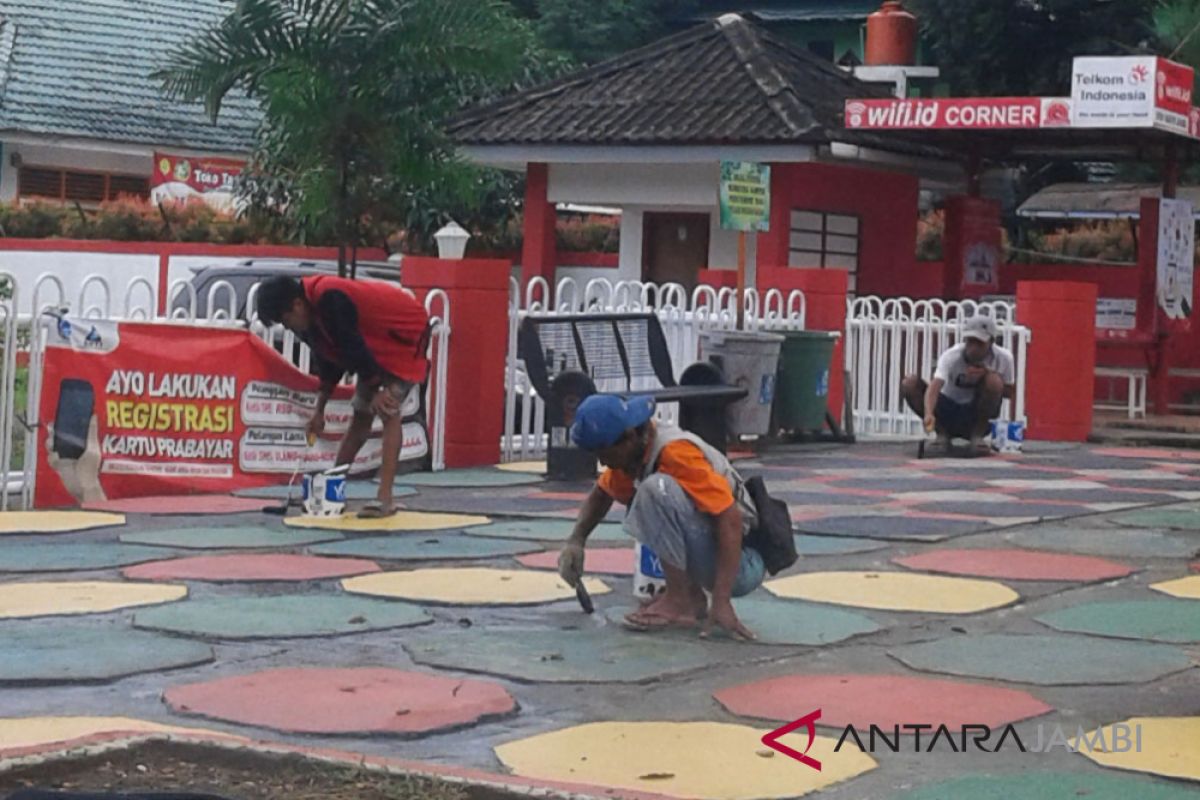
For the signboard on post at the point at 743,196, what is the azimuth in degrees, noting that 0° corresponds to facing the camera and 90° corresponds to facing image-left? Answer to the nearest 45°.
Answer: approximately 0°

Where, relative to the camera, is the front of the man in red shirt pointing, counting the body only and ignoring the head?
to the viewer's left

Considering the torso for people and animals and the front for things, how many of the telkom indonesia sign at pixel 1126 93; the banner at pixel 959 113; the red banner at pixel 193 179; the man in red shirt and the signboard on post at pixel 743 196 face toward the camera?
4

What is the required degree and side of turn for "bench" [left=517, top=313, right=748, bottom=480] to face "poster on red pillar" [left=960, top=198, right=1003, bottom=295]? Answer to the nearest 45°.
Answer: approximately 90° to its left

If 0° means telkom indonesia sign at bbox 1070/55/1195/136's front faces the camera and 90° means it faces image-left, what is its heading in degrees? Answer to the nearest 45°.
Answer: approximately 0°

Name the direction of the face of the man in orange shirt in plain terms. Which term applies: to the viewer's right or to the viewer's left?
to the viewer's left

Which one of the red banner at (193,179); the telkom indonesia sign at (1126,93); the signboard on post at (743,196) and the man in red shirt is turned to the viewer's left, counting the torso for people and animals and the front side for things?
the man in red shirt
